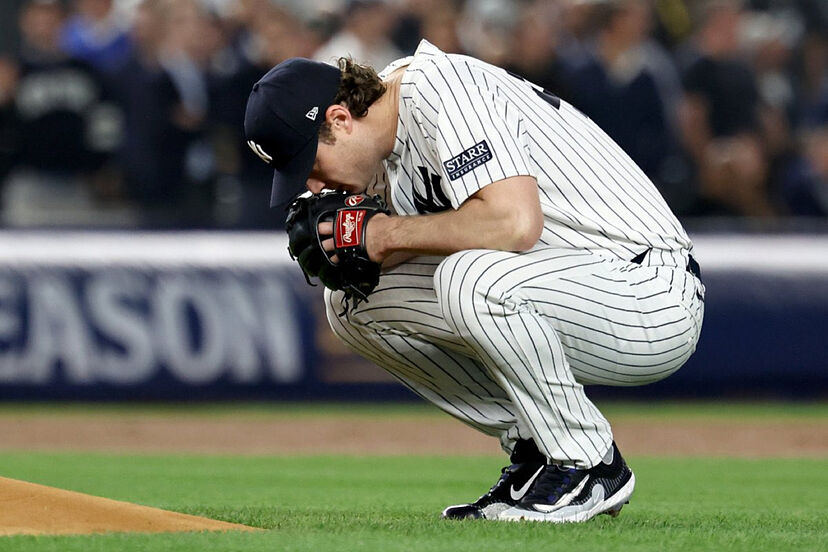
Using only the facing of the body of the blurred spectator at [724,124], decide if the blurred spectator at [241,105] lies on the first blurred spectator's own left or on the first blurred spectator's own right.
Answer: on the first blurred spectator's own right

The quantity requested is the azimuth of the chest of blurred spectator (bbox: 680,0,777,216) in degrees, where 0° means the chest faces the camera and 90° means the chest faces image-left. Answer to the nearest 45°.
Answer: approximately 0°

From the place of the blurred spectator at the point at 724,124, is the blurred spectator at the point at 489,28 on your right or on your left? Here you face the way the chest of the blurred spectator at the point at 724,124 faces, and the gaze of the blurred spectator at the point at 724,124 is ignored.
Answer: on your right

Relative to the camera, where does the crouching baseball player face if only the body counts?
to the viewer's left

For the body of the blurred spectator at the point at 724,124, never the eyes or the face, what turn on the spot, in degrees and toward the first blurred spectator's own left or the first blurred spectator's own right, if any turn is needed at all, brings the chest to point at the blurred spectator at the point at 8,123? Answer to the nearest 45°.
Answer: approximately 90° to the first blurred spectator's own right

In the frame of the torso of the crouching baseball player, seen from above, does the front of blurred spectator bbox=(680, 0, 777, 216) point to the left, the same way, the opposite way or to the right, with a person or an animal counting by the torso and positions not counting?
to the left

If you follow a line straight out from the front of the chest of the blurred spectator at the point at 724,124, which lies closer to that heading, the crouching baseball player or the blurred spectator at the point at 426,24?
the crouching baseball player

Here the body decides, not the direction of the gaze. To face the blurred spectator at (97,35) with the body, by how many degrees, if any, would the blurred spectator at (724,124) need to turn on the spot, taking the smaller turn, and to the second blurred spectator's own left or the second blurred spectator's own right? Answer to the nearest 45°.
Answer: approximately 90° to the second blurred spectator's own right

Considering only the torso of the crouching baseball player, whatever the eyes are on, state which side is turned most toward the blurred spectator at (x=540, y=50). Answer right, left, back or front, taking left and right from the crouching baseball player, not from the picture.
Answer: right

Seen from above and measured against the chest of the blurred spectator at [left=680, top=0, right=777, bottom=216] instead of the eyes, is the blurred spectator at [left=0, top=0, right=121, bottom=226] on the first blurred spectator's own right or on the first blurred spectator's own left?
on the first blurred spectator's own right

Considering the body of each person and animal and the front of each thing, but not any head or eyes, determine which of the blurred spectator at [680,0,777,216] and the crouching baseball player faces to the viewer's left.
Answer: the crouching baseball player

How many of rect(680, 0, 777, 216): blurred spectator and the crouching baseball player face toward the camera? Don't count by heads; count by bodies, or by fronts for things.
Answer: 1

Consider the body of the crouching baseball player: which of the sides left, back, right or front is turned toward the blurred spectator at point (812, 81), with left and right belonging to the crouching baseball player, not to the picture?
right
